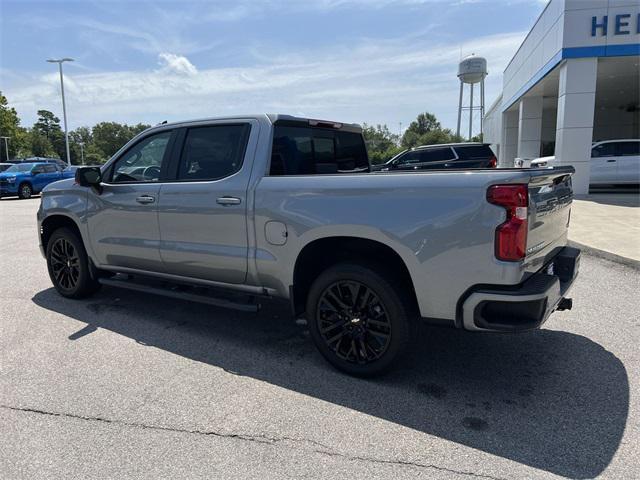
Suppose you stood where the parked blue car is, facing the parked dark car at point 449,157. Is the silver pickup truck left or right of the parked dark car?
right

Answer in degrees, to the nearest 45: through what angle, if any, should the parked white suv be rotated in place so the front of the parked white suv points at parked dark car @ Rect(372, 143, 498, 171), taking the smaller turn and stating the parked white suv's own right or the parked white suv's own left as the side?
approximately 45° to the parked white suv's own left

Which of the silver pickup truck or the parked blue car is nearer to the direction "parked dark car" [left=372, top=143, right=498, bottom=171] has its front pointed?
the parked blue car

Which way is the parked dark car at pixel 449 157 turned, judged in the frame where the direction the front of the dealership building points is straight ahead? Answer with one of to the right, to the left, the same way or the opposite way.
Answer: to the right

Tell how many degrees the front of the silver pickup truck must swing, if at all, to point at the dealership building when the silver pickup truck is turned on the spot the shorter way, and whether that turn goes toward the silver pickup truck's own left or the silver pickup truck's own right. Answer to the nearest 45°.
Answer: approximately 90° to the silver pickup truck's own right

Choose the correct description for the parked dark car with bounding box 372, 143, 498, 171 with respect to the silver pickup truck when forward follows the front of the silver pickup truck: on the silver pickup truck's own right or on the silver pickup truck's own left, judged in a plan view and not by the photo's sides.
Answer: on the silver pickup truck's own right

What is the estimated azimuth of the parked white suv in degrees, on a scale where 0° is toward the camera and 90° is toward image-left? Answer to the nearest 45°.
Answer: approximately 90°

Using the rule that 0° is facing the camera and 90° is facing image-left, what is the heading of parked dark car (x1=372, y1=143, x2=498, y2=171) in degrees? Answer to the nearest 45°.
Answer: approximately 90°

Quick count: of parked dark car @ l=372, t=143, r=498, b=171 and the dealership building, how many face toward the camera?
1

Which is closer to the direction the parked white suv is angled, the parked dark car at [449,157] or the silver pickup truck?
the parked dark car
